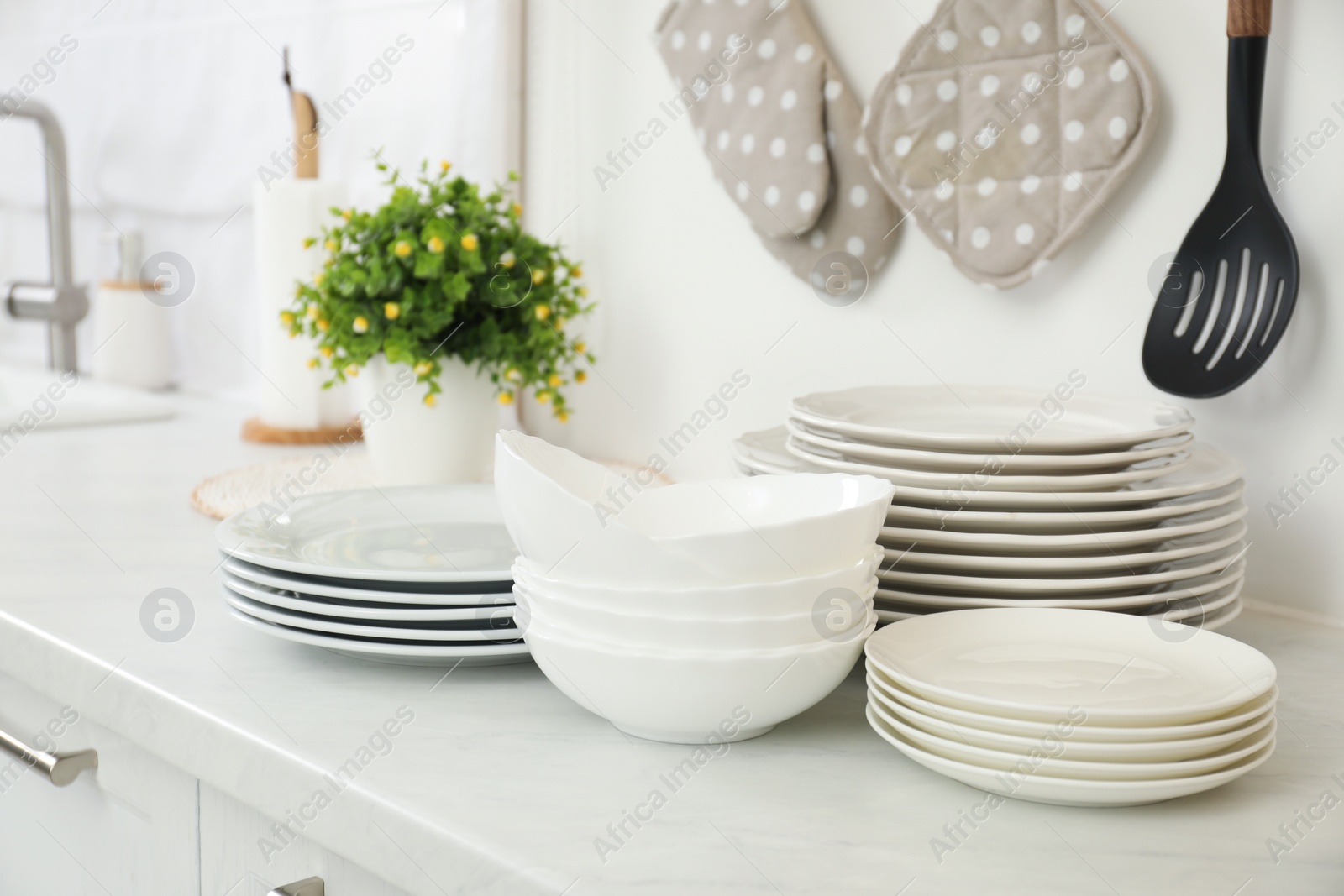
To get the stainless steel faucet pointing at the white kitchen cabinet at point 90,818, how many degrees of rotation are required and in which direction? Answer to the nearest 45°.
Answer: approximately 90° to its left

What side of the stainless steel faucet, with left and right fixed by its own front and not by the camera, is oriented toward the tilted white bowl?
left

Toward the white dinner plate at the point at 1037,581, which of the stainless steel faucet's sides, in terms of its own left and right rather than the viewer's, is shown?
left

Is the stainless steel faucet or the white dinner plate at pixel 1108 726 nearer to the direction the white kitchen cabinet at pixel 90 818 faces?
the white dinner plate

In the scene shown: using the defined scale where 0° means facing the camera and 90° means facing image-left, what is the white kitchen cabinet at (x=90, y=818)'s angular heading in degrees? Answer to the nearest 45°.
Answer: approximately 45°

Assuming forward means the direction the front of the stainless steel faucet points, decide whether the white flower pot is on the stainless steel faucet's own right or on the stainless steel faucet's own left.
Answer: on the stainless steel faucet's own left

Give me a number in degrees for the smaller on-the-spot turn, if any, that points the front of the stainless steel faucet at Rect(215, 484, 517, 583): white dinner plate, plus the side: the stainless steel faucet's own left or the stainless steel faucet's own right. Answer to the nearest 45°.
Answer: approximately 90° to the stainless steel faucet's own left

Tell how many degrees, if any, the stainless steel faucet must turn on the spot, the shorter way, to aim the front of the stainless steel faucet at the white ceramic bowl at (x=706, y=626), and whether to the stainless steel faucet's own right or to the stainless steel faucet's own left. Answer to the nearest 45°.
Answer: approximately 90° to the stainless steel faucet's own left
